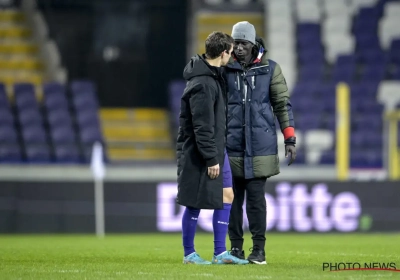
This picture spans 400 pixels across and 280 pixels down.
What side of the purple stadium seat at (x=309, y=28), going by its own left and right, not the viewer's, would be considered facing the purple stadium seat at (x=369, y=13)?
left

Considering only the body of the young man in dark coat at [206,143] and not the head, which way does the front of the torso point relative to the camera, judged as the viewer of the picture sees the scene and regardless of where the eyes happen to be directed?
to the viewer's right

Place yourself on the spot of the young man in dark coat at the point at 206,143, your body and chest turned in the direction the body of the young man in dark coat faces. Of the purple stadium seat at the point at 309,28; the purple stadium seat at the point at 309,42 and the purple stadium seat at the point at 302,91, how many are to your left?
3

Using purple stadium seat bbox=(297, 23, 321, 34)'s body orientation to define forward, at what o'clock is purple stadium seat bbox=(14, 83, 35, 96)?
purple stadium seat bbox=(14, 83, 35, 96) is roughly at 2 o'clock from purple stadium seat bbox=(297, 23, 321, 34).

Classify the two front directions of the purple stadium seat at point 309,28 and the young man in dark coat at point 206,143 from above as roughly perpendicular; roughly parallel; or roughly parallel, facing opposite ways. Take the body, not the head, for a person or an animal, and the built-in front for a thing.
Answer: roughly perpendicular

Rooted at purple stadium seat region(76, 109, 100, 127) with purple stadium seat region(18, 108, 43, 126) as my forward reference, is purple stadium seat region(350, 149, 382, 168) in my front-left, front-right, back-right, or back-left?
back-left
